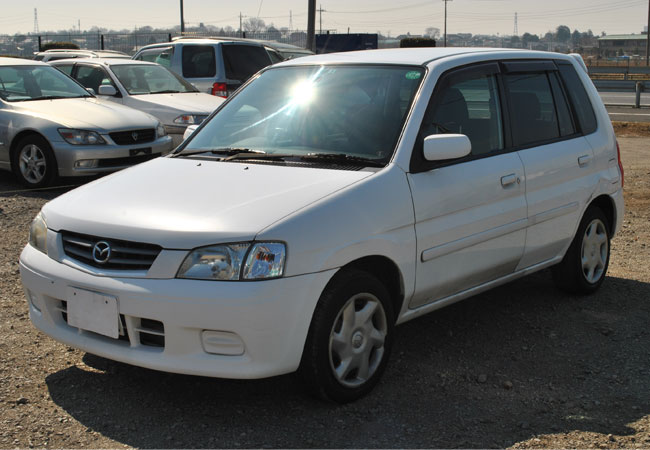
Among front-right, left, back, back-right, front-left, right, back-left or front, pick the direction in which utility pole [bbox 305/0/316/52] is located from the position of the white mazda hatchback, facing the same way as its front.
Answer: back-right

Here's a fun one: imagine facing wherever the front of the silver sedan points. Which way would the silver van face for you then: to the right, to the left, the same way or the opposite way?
the opposite way

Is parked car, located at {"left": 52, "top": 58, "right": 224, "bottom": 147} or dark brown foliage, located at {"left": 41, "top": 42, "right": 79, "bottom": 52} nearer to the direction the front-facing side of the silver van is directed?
the dark brown foliage

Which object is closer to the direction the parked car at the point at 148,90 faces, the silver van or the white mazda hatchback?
the white mazda hatchback

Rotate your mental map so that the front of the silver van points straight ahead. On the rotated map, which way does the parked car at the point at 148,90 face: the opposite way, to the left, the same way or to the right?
the opposite way

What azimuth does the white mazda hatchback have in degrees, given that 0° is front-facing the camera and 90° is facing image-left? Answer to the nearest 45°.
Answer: approximately 45°

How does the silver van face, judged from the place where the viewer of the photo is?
facing away from the viewer and to the left of the viewer

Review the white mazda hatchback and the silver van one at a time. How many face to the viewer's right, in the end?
0

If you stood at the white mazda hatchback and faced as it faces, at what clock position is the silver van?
The silver van is roughly at 4 o'clock from the white mazda hatchback.
